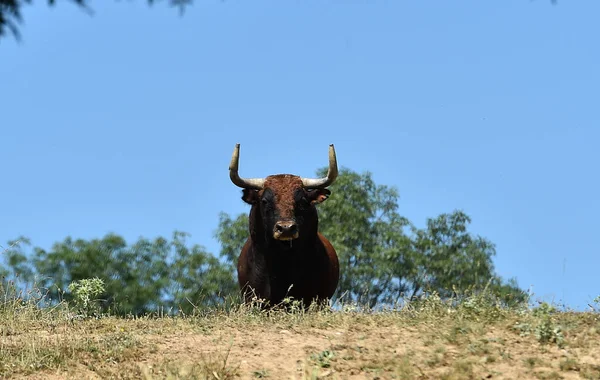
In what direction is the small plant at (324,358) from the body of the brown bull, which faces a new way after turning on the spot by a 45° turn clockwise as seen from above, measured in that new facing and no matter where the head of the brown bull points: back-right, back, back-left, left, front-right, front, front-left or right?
front-left

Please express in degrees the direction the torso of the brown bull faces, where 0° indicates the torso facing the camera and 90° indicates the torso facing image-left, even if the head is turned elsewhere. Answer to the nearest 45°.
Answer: approximately 0°

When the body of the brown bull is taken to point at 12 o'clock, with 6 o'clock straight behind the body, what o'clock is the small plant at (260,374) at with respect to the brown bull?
The small plant is roughly at 12 o'clock from the brown bull.

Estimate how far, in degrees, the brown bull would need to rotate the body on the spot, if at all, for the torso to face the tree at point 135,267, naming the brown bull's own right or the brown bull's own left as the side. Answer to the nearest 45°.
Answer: approximately 180°

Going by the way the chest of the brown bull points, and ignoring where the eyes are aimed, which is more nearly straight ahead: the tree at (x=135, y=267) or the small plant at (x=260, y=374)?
the small plant

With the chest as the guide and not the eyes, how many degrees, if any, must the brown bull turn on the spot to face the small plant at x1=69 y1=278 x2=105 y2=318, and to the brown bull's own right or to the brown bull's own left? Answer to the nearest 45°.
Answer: approximately 45° to the brown bull's own right

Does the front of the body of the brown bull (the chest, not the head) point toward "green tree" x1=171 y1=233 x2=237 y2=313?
no

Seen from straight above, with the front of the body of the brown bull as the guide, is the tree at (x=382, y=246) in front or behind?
behind

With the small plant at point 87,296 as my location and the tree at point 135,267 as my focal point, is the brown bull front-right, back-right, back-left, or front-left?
front-right
